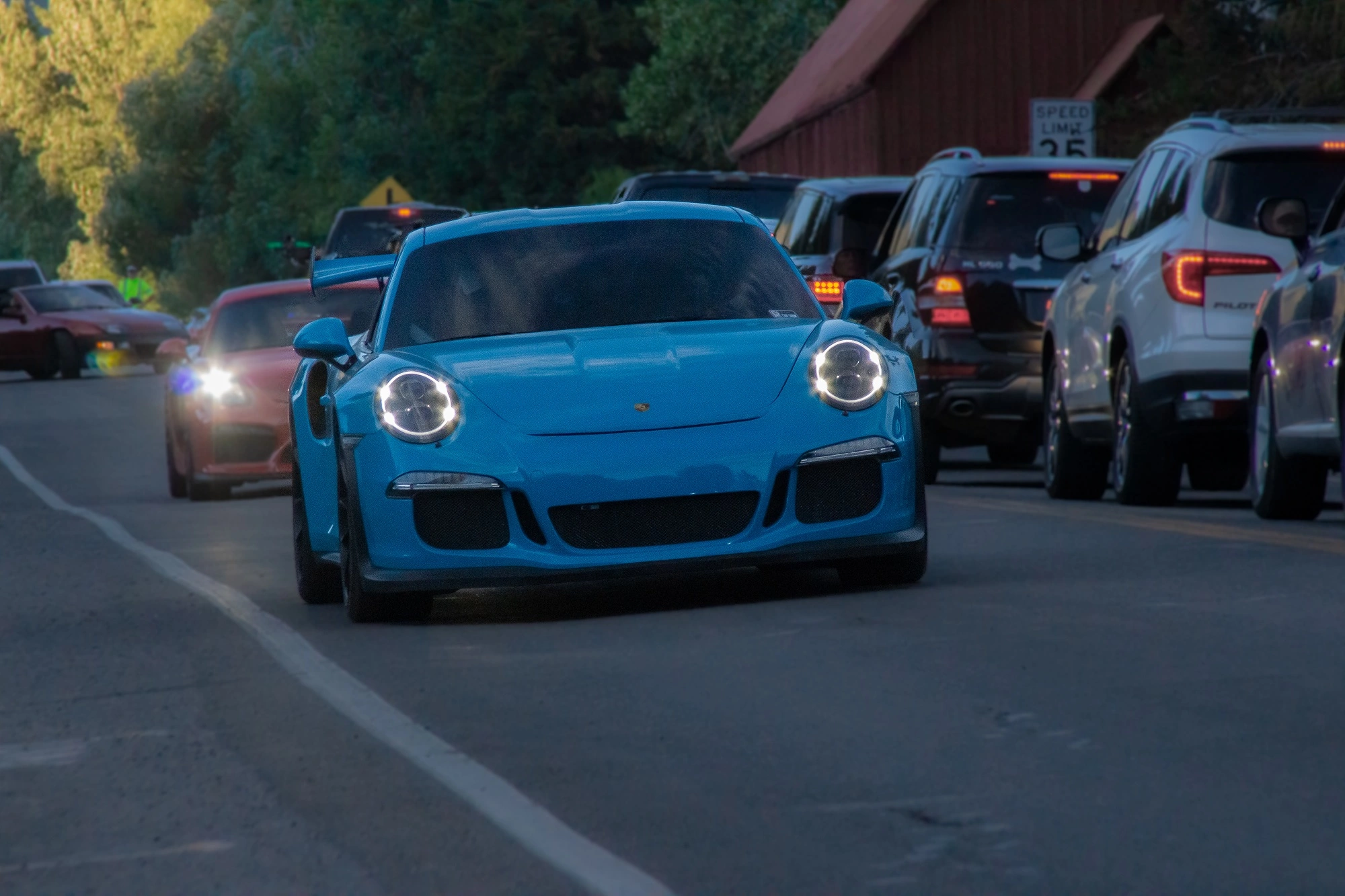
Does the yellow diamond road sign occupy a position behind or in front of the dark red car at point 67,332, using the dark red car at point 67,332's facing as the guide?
in front

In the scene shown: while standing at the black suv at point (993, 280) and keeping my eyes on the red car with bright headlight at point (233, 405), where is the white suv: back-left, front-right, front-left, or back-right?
back-left

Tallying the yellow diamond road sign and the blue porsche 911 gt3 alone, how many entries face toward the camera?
2

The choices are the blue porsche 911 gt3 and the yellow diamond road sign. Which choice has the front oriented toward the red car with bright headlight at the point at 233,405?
the yellow diamond road sign

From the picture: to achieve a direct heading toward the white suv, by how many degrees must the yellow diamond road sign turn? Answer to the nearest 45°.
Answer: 0° — it already faces it

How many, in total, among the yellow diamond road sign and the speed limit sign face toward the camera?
2

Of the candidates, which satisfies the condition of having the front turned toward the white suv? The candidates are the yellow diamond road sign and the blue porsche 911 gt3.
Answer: the yellow diamond road sign

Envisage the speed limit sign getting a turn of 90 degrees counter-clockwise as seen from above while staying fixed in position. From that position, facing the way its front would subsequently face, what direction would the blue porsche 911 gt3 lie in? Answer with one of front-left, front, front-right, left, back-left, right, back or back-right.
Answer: right

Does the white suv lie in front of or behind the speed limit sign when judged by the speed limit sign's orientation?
in front

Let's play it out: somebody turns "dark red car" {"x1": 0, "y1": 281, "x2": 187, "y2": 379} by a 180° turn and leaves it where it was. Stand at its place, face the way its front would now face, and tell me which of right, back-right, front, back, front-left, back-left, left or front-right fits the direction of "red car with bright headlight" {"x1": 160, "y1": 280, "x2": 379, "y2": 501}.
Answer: back-left

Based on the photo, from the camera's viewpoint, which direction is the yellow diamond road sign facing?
toward the camera

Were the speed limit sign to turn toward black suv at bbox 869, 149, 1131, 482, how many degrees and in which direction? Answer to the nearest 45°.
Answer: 0° — it already faces it

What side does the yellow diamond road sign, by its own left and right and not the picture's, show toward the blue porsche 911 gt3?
front

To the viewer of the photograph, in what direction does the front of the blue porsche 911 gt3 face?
facing the viewer

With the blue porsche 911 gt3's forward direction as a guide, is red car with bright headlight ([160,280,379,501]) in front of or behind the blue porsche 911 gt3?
behind
